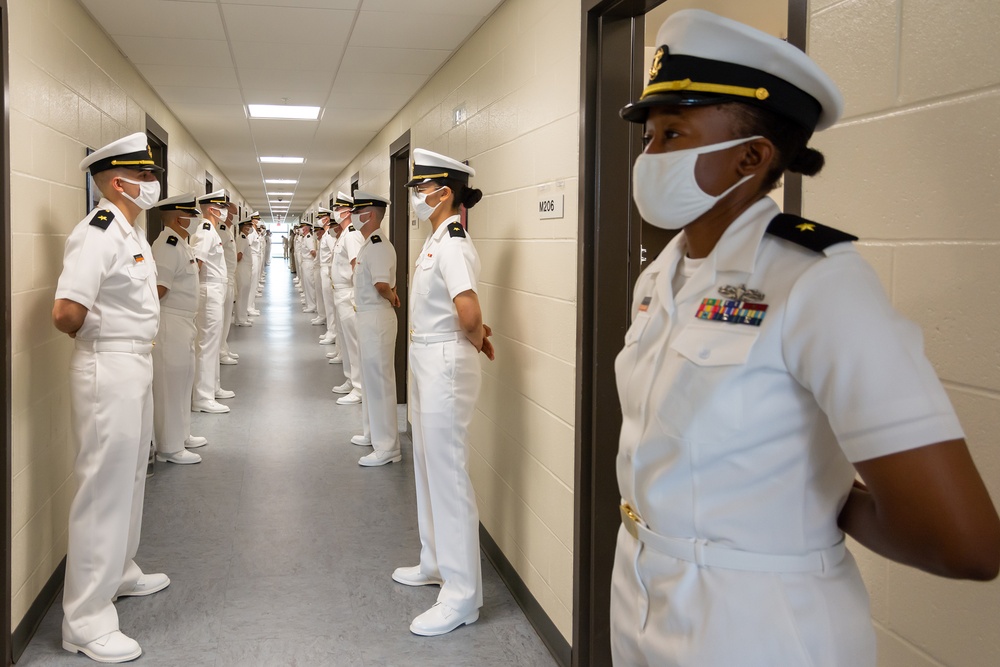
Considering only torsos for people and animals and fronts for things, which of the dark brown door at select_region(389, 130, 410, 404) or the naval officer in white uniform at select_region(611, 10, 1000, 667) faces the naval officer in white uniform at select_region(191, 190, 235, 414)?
the dark brown door

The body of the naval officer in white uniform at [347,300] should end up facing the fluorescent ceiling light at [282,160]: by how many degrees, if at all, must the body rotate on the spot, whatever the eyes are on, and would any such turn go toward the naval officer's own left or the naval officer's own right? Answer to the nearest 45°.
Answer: approximately 90° to the naval officer's own right

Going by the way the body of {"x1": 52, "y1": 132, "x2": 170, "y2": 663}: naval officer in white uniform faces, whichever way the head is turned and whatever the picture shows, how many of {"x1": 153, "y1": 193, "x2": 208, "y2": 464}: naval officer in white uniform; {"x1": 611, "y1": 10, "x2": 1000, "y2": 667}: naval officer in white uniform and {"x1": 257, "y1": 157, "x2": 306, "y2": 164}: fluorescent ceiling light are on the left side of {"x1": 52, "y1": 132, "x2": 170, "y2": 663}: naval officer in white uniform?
2

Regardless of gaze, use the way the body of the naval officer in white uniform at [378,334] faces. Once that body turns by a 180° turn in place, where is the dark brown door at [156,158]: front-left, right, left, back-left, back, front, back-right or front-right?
back-left

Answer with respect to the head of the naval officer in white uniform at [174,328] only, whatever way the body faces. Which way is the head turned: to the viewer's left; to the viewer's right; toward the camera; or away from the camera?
to the viewer's right

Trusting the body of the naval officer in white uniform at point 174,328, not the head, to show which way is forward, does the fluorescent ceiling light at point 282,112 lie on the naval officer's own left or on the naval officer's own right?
on the naval officer's own left

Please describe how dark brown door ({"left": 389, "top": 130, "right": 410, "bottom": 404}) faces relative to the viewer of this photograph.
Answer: facing to the left of the viewer

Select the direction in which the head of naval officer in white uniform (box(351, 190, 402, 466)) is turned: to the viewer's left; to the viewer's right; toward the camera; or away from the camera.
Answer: to the viewer's left

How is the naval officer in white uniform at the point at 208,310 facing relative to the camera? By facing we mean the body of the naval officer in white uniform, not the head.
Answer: to the viewer's right

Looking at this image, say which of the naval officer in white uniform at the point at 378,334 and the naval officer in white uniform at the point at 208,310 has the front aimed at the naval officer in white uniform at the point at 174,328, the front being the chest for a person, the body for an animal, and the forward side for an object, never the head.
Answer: the naval officer in white uniform at the point at 378,334

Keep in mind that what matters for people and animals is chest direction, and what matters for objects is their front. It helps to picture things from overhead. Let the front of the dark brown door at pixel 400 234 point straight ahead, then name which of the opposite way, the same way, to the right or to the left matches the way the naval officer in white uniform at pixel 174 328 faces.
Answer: the opposite way

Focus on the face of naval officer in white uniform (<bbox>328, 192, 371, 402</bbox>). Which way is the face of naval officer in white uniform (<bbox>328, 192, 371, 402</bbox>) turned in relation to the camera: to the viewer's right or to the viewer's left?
to the viewer's left

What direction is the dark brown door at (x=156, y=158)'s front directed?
to the viewer's right

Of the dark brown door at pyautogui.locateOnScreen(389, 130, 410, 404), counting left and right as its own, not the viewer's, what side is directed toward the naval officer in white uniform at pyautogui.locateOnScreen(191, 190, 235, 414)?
front

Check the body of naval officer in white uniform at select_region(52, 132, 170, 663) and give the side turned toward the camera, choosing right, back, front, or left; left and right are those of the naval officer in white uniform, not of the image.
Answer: right

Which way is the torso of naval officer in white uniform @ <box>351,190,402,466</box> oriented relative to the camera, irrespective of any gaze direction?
to the viewer's left

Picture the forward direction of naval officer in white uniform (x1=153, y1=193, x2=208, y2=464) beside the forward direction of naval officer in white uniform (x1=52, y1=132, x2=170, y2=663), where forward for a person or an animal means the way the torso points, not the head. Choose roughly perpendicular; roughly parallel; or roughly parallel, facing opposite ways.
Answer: roughly parallel

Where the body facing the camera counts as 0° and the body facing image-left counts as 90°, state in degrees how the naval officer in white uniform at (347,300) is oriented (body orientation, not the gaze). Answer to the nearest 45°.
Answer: approximately 90°

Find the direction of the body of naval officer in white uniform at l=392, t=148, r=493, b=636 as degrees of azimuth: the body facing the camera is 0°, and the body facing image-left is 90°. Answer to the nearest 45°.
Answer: approximately 90°
